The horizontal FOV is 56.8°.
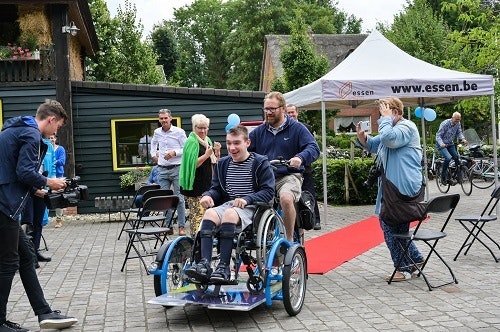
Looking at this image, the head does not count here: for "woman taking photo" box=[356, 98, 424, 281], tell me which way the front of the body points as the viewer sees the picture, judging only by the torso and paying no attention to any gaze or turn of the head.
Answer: to the viewer's left

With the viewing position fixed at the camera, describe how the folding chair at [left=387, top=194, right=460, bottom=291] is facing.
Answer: facing away from the viewer and to the left of the viewer

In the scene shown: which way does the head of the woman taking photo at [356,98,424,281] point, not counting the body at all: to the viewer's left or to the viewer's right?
to the viewer's left

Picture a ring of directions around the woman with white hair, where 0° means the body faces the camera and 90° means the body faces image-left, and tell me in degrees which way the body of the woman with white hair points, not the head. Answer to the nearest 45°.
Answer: approximately 315°

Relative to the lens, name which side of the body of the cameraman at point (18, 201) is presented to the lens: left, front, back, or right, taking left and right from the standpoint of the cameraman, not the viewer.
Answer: right

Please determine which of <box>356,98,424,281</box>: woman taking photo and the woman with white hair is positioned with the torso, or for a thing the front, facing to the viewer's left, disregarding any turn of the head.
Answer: the woman taking photo

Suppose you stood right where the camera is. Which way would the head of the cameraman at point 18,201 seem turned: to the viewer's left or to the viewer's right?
to the viewer's right

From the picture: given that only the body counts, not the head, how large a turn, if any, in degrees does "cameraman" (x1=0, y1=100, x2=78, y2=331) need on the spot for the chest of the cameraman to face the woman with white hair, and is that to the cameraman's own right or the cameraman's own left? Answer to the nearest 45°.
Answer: approximately 45° to the cameraman's own left

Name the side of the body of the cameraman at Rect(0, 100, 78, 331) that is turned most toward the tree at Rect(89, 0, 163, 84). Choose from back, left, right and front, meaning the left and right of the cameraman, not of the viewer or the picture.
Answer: left
